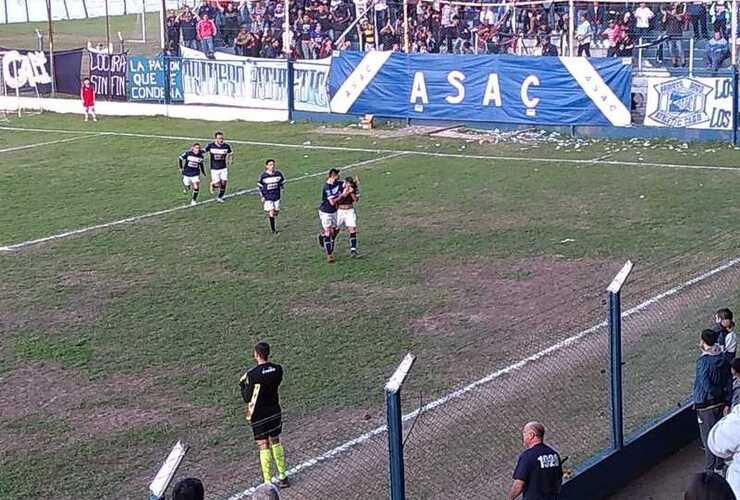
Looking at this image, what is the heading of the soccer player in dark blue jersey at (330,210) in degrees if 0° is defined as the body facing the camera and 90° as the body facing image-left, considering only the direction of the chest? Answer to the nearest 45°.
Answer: approximately 315°

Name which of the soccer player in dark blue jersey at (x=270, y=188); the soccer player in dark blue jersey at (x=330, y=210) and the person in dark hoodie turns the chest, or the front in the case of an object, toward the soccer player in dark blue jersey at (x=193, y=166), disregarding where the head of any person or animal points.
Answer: the person in dark hoodie

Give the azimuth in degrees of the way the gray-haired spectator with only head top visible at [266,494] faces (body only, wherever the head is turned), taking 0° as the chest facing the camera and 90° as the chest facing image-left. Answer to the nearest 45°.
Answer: approximately 180°

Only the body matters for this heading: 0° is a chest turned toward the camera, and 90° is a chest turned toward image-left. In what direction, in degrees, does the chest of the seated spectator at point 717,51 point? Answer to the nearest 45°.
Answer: approximately 0°

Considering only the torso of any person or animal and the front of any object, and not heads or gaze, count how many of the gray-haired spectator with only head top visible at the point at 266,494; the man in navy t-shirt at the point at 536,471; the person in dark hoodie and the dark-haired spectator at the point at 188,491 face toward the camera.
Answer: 0

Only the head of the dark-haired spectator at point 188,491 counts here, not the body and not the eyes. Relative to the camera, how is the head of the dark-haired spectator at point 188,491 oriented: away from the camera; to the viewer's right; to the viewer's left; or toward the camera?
away from the camera

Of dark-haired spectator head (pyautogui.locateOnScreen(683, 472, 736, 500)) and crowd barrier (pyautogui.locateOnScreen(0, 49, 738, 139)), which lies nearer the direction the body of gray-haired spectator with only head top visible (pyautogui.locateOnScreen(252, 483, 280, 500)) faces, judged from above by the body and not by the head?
the crowd barrier

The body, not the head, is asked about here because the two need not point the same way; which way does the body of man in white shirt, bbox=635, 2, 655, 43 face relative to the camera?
toward the camera

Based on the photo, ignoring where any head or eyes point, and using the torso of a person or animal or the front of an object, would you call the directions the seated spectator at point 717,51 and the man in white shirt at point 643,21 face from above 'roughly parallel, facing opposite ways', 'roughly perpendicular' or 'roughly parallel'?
roughly parallel

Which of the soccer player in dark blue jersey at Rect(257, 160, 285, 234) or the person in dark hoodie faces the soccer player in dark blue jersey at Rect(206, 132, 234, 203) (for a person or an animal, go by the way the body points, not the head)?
the person in dark hoodie

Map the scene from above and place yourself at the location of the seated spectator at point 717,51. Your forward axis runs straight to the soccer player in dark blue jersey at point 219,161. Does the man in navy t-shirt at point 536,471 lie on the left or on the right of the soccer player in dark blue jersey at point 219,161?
left

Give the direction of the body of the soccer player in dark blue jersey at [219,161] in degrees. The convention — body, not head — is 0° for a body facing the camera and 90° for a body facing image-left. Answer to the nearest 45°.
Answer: approximately 0°

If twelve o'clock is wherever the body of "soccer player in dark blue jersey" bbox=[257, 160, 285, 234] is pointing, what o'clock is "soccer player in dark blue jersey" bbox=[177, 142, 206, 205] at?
"soccer player in dark blue jersey" bbox=[177, 142, 206, 205] is roughly at 5 o'clock from "soccer player in dark blue jersey" bbox=[257, 160, 285, 234].

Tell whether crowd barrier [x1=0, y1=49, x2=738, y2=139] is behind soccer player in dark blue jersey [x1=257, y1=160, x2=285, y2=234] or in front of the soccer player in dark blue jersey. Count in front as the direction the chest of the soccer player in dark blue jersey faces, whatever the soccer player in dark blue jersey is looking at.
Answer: behind

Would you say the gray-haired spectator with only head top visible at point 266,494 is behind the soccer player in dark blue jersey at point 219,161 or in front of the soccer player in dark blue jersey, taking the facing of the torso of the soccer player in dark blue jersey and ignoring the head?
in front

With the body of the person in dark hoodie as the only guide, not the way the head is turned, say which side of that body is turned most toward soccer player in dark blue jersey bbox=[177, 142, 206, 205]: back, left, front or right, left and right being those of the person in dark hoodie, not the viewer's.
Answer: front

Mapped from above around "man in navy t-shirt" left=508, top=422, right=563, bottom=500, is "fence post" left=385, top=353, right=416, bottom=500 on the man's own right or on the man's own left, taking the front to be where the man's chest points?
on the man's own left

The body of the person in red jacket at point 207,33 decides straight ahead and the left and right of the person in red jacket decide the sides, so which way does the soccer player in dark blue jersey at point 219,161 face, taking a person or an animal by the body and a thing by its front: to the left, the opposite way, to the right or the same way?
the same way

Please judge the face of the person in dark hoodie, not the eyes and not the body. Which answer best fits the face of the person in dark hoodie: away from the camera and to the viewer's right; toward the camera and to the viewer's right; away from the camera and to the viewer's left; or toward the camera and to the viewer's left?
away from the camera and to the viewer's left

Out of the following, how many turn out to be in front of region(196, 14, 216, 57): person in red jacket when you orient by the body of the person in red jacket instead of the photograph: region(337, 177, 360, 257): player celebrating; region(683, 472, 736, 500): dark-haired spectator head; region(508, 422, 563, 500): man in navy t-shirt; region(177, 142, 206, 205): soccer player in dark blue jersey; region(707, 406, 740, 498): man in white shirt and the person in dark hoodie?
6

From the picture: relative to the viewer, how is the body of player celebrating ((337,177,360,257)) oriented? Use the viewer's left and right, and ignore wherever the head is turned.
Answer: facing the viewer

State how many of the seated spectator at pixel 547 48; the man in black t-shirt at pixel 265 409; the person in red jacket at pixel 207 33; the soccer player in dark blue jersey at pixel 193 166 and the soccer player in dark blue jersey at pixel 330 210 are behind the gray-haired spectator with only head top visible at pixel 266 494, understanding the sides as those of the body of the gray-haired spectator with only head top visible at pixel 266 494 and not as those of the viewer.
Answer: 0

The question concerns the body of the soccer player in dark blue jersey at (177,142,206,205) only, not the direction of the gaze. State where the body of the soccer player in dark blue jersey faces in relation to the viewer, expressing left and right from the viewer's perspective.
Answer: facing the viewer and to the right of the viewer

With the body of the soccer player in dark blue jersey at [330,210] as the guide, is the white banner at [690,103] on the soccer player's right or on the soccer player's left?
on the soccer player's left
